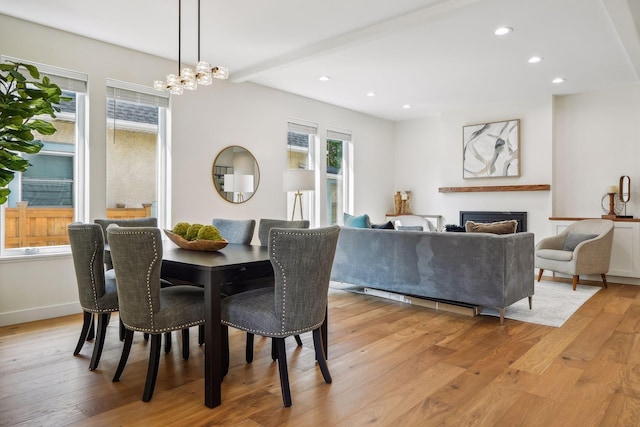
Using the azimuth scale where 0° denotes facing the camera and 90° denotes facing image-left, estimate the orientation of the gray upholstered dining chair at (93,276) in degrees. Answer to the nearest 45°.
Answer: approximately 225°

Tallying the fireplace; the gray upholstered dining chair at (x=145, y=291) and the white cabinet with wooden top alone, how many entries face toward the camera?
2

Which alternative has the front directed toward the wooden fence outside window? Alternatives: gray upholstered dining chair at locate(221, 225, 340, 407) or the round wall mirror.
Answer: the gray upholstered dining chair

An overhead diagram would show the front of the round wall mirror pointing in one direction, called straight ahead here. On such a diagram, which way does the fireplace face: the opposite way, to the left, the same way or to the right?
to the right

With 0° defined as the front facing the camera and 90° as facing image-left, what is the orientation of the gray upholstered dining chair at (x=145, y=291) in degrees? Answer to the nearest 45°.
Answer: approximately 225°

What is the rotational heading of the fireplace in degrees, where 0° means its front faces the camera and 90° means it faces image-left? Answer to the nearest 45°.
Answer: approximately 0°

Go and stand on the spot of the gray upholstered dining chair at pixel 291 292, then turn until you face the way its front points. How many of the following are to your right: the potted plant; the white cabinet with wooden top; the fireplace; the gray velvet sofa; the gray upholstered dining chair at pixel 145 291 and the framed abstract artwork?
4

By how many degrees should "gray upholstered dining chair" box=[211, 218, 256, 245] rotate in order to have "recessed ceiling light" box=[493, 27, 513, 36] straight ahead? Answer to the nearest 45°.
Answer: approximately 135° to its left

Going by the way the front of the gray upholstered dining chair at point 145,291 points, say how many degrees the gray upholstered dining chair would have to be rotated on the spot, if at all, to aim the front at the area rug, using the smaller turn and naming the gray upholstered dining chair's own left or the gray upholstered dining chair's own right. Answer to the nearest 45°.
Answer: approximately 45° to the gray upholstered dining chair's own right

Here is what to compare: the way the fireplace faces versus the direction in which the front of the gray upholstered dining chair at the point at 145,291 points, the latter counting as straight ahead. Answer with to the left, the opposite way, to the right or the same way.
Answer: the opposite way
